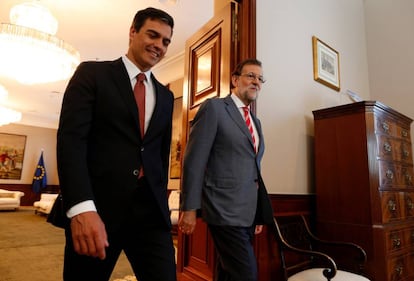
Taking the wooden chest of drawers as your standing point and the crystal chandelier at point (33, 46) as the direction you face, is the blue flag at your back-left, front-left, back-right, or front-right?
front-right

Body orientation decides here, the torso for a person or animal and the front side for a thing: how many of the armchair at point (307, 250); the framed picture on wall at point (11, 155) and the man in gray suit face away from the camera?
0

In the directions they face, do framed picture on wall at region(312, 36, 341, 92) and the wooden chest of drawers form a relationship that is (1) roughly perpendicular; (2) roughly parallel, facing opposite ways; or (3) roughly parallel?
roughly parallel

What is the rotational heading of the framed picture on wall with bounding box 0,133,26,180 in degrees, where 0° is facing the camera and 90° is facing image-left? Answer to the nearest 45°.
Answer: approximately 0°

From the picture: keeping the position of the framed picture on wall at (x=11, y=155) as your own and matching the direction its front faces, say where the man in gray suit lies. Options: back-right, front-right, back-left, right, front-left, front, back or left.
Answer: front

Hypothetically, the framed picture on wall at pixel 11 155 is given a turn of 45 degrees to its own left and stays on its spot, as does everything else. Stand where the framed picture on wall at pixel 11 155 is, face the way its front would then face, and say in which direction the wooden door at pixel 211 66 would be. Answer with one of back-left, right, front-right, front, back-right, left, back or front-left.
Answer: front-right
